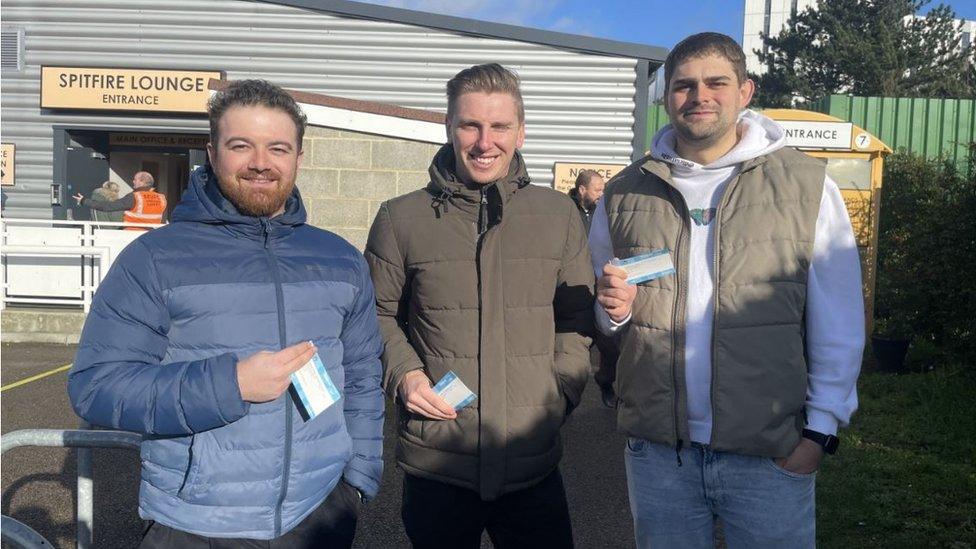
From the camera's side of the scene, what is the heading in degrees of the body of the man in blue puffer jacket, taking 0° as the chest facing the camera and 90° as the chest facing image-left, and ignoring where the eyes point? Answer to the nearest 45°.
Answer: approximately 0°

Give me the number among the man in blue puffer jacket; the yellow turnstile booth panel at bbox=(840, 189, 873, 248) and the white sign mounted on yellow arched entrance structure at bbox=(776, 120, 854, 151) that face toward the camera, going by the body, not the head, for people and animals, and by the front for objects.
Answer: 3

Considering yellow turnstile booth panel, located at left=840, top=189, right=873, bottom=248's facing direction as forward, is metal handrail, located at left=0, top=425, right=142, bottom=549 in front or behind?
in front

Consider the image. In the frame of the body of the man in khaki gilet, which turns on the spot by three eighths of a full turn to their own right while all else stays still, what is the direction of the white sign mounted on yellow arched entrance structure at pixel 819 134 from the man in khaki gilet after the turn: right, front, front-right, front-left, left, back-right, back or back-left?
front-right

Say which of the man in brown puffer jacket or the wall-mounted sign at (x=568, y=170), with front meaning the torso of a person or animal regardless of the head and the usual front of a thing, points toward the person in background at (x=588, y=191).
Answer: the wall-mounted sign

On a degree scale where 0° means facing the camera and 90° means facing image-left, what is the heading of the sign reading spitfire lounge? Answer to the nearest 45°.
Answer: approximately 0°

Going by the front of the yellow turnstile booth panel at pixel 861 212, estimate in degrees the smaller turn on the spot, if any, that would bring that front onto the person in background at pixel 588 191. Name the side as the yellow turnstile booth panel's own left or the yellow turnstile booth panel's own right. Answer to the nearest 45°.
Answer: approximately 45° to the yellow turnstile booth panel's own right

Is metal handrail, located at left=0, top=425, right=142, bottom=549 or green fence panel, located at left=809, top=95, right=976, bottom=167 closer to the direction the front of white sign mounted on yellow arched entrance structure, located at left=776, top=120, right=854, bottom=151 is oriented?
the metal handrail
